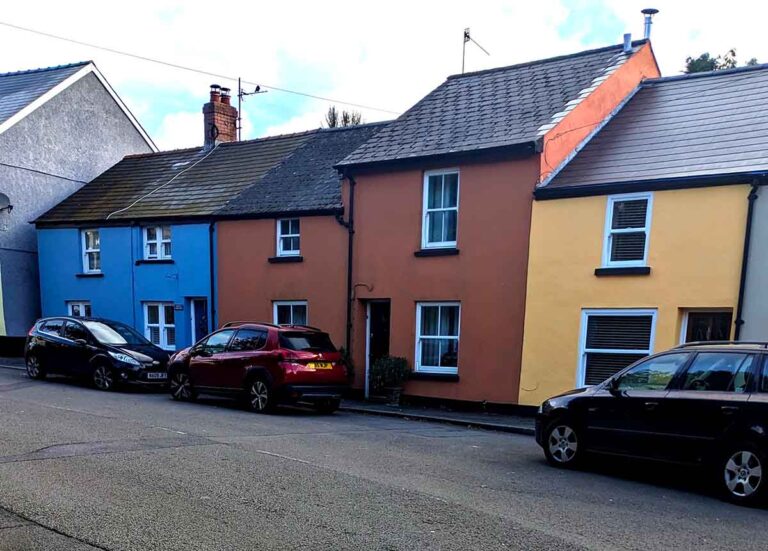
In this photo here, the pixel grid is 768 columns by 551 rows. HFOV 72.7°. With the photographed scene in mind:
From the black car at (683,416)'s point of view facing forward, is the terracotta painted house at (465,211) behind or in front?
in front

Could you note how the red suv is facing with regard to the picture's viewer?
facing away from the viewer and to the left of the viewer

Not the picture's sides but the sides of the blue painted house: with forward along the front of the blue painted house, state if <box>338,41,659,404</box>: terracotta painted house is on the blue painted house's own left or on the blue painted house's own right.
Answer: on the blue painted house's own left

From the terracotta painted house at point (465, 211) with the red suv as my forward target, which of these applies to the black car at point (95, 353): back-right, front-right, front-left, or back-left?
front-right

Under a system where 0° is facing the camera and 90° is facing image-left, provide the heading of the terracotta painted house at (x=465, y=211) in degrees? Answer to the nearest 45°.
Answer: approximately 45°

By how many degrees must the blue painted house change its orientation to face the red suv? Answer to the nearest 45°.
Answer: approximately 45° to its left

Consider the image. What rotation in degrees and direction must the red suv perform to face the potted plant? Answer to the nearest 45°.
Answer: approximately 135° to its right

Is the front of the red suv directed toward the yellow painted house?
no

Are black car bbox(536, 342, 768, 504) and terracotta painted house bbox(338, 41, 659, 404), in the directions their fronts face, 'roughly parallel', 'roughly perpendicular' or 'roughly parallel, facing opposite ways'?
roughly perpendicular

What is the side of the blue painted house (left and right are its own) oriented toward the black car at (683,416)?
left

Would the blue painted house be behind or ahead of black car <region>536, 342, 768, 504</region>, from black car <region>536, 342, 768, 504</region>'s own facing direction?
ahead

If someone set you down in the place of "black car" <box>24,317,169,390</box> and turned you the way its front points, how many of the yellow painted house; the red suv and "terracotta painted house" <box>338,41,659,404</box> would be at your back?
0

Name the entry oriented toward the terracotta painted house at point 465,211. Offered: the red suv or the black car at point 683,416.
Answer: the black car

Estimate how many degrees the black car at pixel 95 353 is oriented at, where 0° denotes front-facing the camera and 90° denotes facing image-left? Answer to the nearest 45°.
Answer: approximately 315°

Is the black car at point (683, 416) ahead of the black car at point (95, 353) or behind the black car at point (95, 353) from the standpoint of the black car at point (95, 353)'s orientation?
ahead

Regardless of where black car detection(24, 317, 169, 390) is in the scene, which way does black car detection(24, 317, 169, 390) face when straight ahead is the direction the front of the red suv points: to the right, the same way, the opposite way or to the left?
the opposite way

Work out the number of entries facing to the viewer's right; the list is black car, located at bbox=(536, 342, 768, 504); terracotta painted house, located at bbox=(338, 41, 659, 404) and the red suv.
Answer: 0

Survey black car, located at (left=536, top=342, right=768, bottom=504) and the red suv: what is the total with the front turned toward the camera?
0

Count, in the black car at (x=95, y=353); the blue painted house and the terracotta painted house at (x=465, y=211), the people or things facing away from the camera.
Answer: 0
